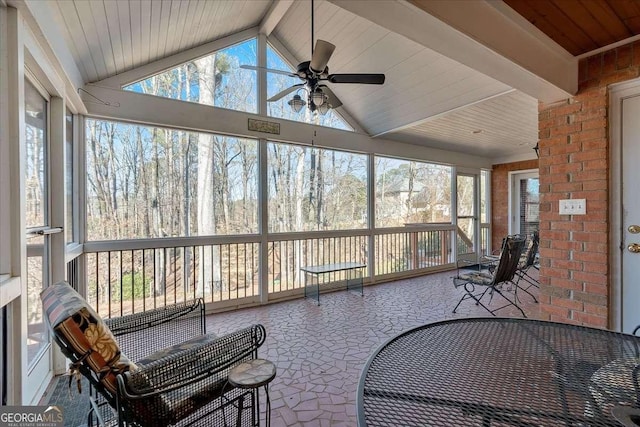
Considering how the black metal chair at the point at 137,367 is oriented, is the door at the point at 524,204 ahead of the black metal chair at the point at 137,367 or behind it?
ahead

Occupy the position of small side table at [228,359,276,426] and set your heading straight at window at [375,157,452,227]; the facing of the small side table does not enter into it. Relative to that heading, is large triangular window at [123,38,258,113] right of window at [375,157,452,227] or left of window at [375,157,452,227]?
left

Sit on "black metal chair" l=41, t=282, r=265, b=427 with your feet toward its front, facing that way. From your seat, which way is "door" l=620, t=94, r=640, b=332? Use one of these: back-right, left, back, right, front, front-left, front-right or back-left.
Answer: front-right

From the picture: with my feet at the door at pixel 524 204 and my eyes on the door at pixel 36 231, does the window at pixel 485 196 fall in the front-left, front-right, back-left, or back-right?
front-right

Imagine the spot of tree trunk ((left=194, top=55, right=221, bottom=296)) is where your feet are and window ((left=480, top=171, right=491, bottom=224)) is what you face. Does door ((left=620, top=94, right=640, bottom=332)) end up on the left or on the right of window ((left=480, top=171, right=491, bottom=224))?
right

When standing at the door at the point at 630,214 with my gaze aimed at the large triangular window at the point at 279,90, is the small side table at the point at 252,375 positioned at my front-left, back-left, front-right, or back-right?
front-left

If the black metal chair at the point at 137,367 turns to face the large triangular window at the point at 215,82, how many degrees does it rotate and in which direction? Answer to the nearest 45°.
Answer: approximately 45° to its left
